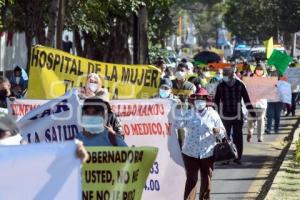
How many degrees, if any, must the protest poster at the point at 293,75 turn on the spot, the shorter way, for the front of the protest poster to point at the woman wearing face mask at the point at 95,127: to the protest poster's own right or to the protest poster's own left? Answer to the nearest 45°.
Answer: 0° — it already faces them

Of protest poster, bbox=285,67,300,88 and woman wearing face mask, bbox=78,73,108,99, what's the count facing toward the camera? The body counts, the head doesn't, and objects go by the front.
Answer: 2

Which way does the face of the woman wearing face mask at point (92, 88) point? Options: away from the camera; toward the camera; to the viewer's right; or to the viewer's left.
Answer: toward the camera

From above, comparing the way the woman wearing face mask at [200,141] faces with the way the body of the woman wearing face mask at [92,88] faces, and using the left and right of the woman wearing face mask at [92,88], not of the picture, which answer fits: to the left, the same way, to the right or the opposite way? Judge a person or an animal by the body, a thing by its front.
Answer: the same way

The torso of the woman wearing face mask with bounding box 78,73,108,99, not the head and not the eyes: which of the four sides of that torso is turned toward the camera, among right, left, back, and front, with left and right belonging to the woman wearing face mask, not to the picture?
front

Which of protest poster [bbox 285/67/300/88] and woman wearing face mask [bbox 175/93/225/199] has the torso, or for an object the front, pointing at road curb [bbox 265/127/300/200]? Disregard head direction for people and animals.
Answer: the protest poster

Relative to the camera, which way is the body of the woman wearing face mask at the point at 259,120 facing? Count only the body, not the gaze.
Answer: toward the camera

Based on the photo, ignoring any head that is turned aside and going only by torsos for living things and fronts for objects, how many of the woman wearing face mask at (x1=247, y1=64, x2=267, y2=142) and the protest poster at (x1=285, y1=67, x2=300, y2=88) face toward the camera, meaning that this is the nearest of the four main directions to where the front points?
2

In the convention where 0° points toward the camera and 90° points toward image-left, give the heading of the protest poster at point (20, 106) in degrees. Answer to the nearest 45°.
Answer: approximately 0°

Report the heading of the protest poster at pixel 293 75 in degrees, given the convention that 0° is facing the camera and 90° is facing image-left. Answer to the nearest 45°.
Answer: approximately 0°

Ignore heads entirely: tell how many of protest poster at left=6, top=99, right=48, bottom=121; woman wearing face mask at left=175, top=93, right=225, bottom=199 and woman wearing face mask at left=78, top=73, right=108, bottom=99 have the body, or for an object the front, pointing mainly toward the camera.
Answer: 3

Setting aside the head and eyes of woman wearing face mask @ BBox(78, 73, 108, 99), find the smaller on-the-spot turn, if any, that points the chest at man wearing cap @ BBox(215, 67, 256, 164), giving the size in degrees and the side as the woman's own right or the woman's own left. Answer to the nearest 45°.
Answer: approximately 135° to the woman's own left

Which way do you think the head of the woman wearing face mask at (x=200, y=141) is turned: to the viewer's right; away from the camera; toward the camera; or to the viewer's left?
toward the camera
